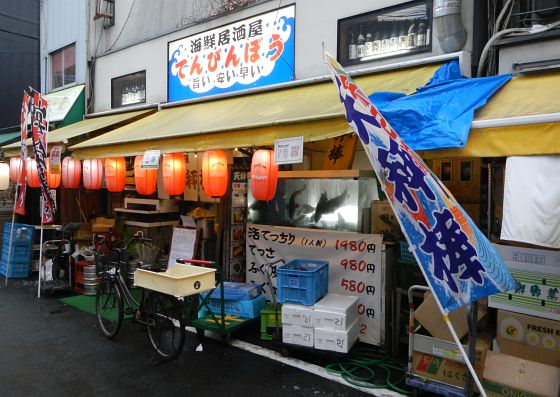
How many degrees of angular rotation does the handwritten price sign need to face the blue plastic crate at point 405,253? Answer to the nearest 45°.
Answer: approximately 90° to its left

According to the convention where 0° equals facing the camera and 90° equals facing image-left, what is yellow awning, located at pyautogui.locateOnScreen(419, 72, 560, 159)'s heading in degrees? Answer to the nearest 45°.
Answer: approximately 45°

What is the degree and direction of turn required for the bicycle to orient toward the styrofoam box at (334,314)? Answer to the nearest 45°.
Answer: approximately 180°

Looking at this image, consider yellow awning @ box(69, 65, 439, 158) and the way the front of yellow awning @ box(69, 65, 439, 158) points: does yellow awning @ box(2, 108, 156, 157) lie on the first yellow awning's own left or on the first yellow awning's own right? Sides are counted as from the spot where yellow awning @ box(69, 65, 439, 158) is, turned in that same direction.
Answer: on the first yellow awning's own right

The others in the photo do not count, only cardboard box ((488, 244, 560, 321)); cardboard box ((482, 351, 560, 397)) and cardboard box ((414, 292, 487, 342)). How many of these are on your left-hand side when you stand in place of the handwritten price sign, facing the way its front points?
3

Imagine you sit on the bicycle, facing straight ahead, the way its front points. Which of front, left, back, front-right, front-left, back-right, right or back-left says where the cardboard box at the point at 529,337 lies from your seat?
back

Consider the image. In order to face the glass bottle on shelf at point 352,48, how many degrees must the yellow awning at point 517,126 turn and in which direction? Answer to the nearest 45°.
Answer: approximately 90° to its right

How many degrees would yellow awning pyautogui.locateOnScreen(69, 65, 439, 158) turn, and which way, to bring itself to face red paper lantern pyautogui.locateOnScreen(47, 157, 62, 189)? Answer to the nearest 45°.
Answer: approximately 90° to its right

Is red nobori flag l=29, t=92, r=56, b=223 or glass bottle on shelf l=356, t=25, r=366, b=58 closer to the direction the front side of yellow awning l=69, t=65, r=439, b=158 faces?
the red nobori flag

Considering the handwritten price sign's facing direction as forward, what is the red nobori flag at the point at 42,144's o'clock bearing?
The red nobori flag is roughly at 2 o'clock from the handwritten price sign.

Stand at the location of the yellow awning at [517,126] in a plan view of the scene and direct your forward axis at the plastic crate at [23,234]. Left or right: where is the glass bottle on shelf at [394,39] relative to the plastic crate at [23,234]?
right

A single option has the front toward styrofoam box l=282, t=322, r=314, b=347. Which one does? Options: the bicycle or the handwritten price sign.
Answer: the handwritten price sign
